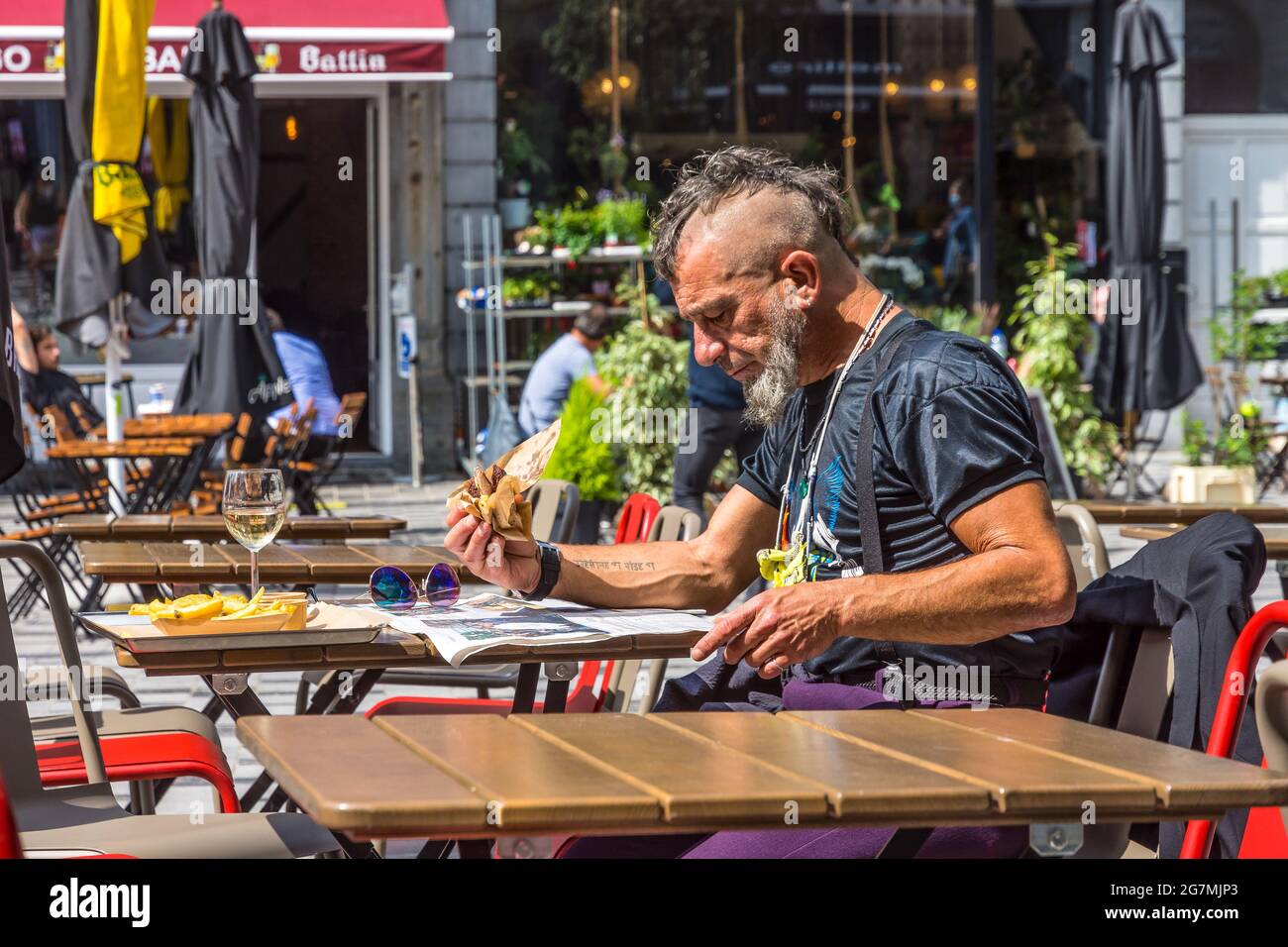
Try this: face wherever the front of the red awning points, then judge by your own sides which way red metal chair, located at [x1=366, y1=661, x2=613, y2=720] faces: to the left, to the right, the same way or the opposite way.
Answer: to the right

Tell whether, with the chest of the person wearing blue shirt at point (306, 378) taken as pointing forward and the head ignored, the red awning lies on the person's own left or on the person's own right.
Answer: on the person's own right

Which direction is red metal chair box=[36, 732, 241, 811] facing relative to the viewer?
to the viewer's right

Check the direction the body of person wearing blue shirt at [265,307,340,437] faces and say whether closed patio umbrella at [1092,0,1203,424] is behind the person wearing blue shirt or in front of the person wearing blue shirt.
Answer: behind

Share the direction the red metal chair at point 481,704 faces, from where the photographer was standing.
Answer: facing to the left of the viewer

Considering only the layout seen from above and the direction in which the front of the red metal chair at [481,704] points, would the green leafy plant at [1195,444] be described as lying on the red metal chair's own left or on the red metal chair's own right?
on the red metal chair's own right

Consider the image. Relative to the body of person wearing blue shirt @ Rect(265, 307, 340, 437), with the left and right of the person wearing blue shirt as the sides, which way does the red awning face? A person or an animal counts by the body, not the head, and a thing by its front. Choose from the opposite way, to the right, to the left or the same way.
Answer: to the left

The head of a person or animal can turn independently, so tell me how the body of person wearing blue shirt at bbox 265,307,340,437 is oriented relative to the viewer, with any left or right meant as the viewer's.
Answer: facing to the left of the viewer

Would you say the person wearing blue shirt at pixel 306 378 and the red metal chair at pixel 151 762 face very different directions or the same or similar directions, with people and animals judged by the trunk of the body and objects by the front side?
very different directions
